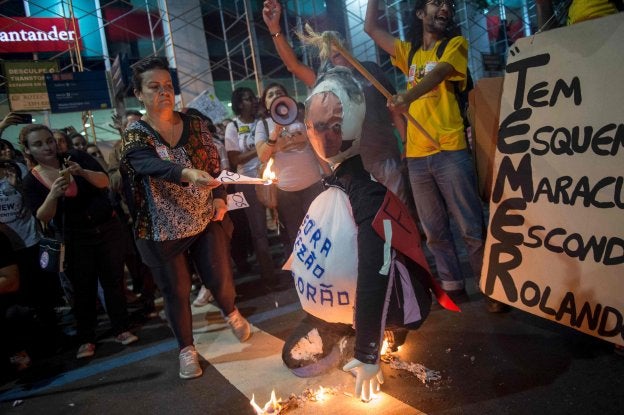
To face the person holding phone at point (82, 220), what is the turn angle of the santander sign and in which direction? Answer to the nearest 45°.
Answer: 0° — it already faces them

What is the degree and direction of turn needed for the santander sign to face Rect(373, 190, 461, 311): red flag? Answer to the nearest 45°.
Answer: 0° — it already faces it

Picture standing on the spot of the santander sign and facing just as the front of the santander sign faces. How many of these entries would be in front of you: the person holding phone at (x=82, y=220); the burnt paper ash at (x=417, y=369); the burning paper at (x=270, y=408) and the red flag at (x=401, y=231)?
4

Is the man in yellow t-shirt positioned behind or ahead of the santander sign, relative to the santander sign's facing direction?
ahead

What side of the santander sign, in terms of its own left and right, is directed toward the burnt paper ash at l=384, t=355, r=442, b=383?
front

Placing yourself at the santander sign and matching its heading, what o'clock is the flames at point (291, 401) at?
The flames is roughly at 12 o'clock from the santander sign.

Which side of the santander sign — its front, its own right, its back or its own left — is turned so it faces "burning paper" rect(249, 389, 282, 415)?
front

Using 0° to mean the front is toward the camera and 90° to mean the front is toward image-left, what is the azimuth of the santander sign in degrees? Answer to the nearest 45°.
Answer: approximately 0°

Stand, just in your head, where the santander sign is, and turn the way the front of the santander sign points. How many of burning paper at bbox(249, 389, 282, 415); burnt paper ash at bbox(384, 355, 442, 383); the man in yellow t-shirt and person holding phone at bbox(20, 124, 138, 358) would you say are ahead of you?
4
